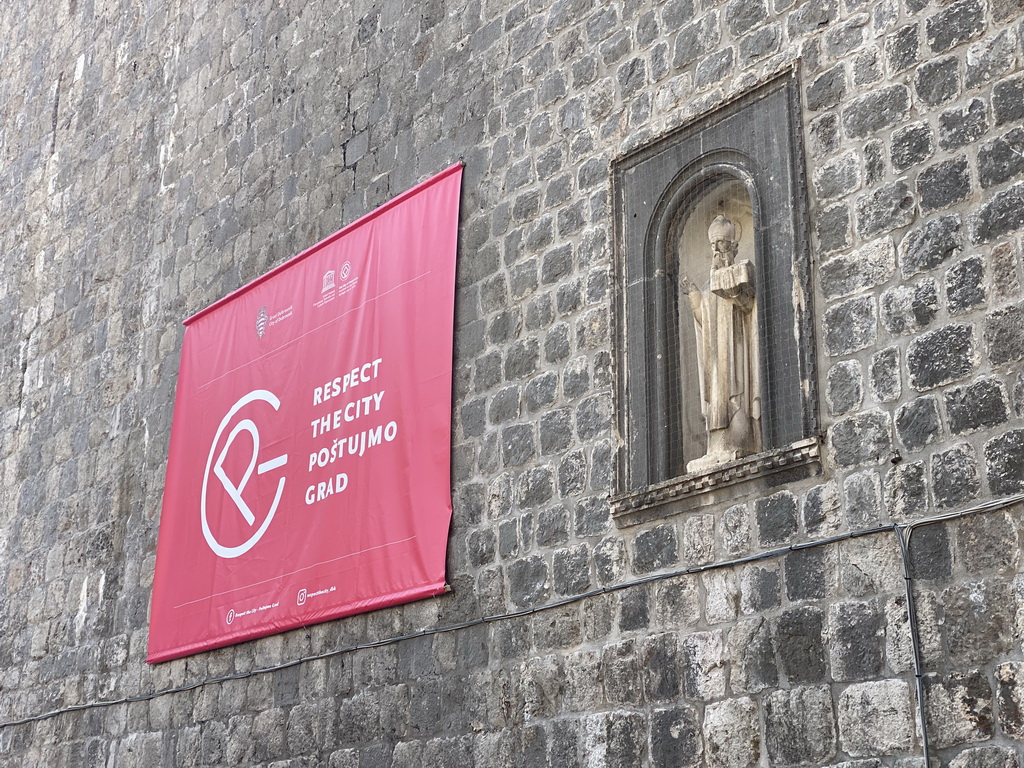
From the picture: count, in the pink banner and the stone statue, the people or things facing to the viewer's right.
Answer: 0

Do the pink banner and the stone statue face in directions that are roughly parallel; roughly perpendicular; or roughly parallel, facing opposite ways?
roughly parallel

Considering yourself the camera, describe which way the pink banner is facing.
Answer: facing the viewer and to the left of the viewer

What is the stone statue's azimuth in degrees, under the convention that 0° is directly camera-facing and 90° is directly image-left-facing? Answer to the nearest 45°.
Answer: approximately 45°

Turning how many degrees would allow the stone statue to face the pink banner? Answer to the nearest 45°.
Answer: approximately 90° to its right

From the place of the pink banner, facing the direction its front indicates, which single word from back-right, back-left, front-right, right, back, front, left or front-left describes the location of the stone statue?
left
